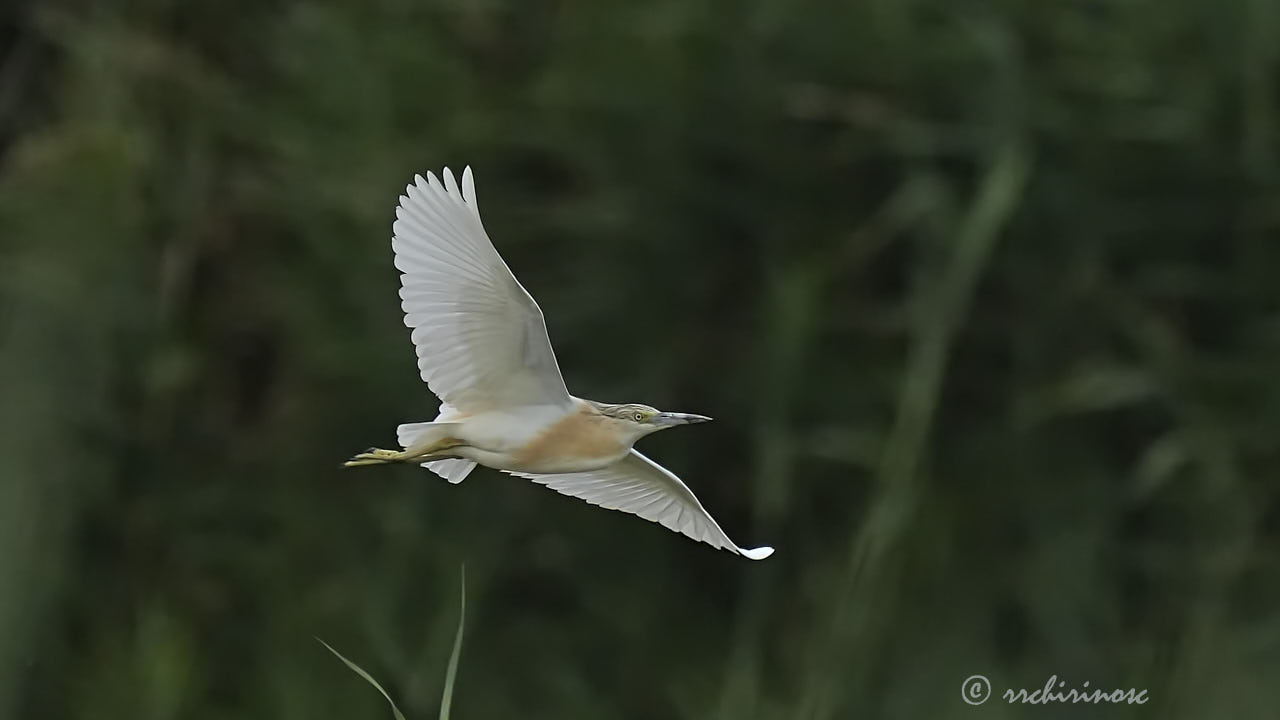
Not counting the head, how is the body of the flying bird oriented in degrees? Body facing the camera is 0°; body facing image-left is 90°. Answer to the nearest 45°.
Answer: approximately 270°
